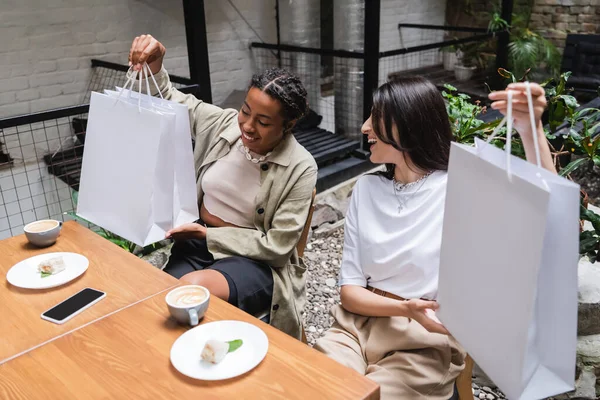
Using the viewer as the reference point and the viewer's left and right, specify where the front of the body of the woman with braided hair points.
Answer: facing the viewer and to the left of the viewer

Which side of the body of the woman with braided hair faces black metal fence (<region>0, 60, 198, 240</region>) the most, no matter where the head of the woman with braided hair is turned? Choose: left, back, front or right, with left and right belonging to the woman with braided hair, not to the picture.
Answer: right

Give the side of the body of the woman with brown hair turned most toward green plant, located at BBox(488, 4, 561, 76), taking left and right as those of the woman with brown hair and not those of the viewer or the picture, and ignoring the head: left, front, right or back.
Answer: back

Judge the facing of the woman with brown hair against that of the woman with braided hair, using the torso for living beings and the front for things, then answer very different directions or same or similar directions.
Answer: same or similar directions

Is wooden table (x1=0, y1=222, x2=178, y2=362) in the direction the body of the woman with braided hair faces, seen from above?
yes

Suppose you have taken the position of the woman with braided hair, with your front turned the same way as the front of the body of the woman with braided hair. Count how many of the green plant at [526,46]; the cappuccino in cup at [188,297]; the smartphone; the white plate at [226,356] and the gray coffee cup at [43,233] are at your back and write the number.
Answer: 1

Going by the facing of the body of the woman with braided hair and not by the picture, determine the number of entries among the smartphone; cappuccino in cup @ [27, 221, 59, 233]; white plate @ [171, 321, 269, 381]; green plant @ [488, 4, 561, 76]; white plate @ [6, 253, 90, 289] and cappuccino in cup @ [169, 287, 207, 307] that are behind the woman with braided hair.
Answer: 1

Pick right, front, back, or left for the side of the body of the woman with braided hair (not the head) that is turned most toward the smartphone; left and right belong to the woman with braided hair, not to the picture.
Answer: front

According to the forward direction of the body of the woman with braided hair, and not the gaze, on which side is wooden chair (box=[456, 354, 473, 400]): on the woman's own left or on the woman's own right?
on the woman's own left

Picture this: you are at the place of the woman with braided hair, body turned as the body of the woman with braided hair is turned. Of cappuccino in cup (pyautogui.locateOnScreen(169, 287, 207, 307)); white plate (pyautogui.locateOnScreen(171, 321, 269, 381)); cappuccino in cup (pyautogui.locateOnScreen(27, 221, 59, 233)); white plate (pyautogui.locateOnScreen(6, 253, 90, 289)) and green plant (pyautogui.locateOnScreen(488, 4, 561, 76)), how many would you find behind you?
1

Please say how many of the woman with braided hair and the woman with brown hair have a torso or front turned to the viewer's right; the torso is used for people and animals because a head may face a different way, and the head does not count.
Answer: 0

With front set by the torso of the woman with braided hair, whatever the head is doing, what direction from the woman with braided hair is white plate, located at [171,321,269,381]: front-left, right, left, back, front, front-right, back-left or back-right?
front-left
